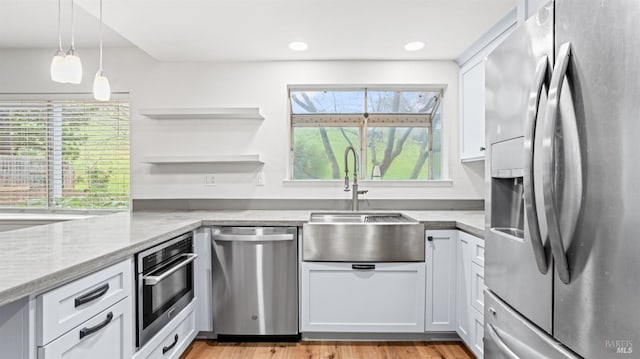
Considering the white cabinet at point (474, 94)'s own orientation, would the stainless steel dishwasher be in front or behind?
in front

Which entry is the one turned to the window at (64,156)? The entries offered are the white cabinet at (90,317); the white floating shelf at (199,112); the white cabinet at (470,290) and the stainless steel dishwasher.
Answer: the white cabinet at (470,290)

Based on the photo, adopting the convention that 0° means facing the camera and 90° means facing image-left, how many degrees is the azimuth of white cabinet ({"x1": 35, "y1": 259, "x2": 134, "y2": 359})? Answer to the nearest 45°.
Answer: approximately 315°

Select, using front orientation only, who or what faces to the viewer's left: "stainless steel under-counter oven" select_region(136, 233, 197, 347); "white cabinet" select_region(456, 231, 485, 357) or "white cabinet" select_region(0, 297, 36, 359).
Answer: "white cabinet" select_region(456, 231, 485, 357)

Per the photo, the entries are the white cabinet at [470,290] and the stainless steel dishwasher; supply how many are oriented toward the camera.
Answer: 1

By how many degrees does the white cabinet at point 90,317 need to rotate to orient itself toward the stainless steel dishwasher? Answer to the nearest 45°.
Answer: approximately 90° to its left

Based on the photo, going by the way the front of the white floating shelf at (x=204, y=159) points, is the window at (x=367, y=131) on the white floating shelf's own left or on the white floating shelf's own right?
on the white floating shelf's own left

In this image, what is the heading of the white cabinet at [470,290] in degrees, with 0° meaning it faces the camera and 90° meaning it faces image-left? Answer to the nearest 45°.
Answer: approximately 90°

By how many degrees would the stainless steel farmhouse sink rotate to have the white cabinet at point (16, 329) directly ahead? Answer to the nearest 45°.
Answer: approximately 45° to its right
